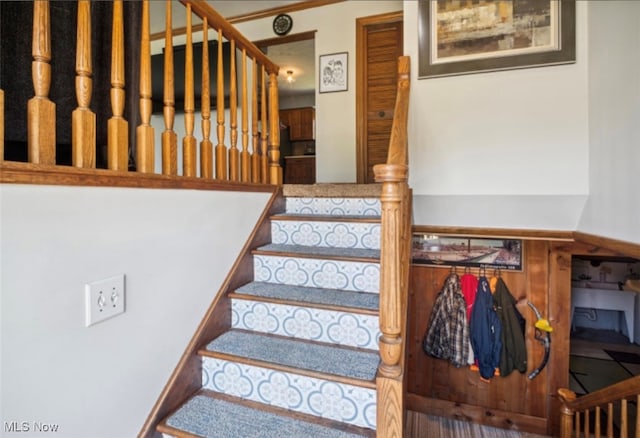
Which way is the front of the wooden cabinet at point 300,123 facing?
toward the camera

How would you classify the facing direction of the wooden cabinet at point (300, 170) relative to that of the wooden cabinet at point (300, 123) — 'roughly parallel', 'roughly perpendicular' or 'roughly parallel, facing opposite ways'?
roughly parallel

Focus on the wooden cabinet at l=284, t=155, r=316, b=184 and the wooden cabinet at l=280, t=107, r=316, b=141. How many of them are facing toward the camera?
2

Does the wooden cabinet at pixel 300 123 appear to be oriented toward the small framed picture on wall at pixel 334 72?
yes

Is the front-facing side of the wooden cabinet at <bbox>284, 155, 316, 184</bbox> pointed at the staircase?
yes

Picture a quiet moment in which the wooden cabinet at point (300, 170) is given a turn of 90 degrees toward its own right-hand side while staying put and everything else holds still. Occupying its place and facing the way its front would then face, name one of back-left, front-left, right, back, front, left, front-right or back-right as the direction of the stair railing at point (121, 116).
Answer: left

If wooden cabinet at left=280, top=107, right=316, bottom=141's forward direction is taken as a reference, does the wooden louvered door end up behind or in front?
in front

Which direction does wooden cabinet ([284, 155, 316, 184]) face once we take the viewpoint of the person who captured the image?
facing the viewer

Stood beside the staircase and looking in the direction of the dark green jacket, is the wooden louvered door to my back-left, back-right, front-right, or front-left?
front-left

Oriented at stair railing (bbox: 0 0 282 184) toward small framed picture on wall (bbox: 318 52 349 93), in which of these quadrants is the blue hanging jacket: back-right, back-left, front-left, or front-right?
front-right

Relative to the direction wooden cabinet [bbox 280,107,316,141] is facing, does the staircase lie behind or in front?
in front
